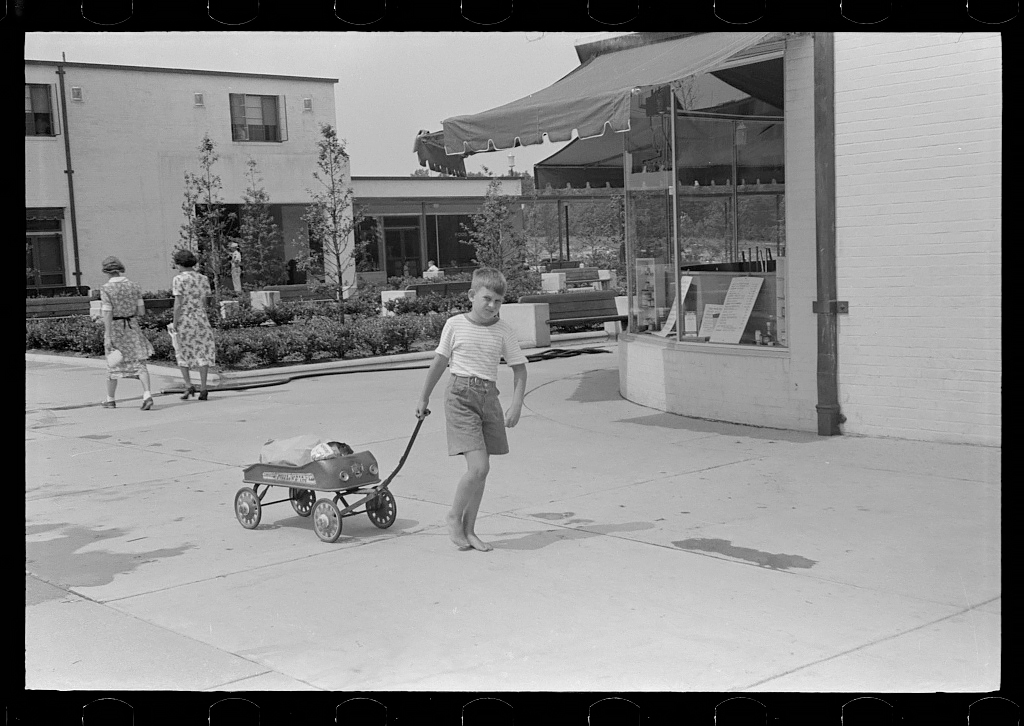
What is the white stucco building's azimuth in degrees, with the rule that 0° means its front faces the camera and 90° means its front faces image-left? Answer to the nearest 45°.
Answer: approximately 0°

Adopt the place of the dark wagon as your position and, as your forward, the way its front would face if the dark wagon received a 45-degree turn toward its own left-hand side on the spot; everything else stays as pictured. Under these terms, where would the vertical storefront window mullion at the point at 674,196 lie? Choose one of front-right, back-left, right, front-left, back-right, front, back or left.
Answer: front-left

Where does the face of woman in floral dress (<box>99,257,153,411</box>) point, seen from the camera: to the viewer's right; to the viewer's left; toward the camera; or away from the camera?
away from the camera

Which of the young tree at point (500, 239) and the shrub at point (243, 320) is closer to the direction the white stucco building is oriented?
the shrub

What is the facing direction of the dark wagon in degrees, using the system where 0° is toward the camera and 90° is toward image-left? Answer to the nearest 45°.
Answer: approximately 315°

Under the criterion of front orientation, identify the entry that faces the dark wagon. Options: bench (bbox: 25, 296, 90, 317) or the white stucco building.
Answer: the white stucco building
